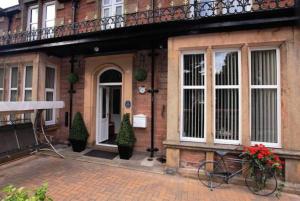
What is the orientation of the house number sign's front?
toward the camera

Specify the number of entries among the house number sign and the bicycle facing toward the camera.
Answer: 1

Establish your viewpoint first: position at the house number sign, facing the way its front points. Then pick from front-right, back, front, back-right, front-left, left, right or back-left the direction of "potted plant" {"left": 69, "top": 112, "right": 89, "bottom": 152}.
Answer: right

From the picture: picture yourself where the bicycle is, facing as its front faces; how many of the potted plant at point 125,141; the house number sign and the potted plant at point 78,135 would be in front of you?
0

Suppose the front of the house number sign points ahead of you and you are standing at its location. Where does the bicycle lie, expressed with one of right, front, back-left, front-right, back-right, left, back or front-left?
front-left

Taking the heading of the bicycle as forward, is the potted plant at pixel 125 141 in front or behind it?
behind

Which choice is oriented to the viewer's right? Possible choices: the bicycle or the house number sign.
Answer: the bicycle

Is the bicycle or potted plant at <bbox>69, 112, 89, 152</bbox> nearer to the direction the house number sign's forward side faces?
the bicycle

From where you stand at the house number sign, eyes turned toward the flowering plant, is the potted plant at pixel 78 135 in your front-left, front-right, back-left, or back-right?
back-right

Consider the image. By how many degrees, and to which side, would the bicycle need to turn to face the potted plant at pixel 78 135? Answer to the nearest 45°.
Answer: approximately 180°

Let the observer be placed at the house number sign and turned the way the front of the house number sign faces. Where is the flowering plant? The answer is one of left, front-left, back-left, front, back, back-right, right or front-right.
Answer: front-left

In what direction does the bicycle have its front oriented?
to the viewer's right
